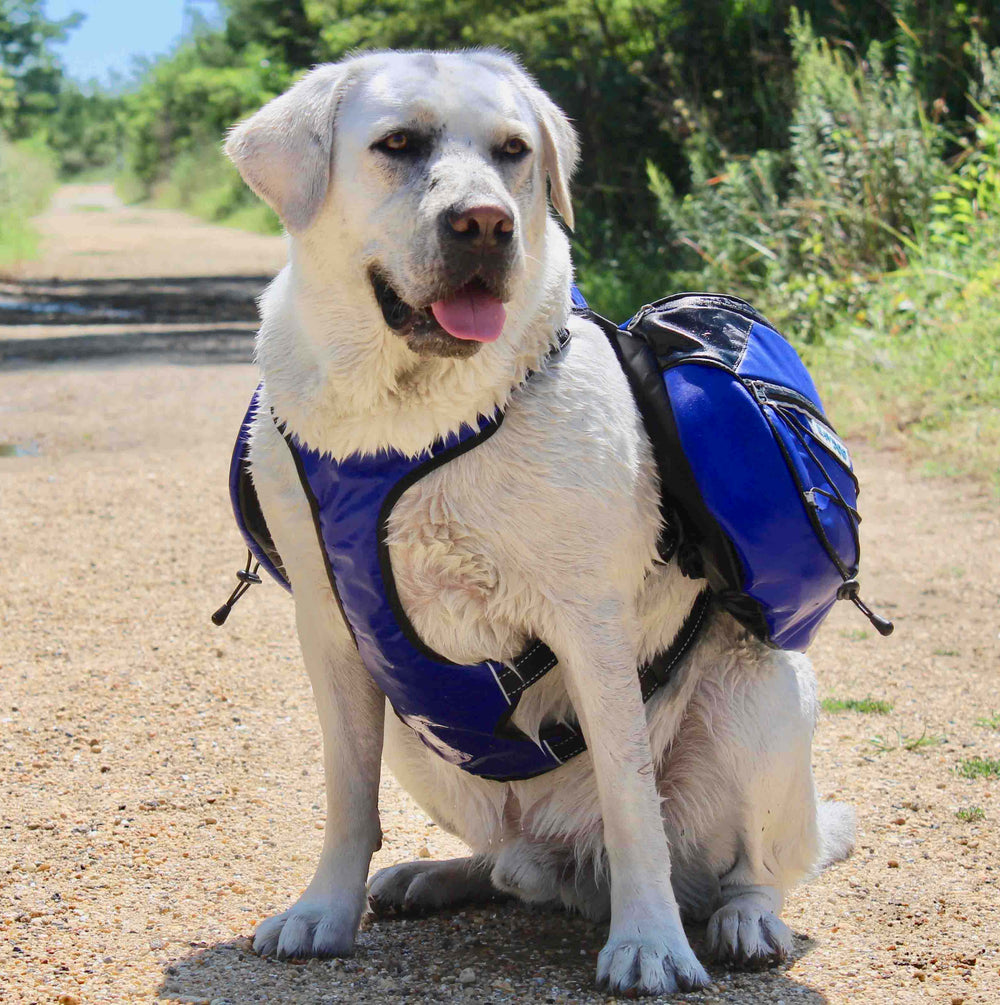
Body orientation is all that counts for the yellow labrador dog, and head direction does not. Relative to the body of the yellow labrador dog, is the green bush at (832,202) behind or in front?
behind

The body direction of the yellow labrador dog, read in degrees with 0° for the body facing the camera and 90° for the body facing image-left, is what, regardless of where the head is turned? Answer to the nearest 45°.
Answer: approximately 45°
